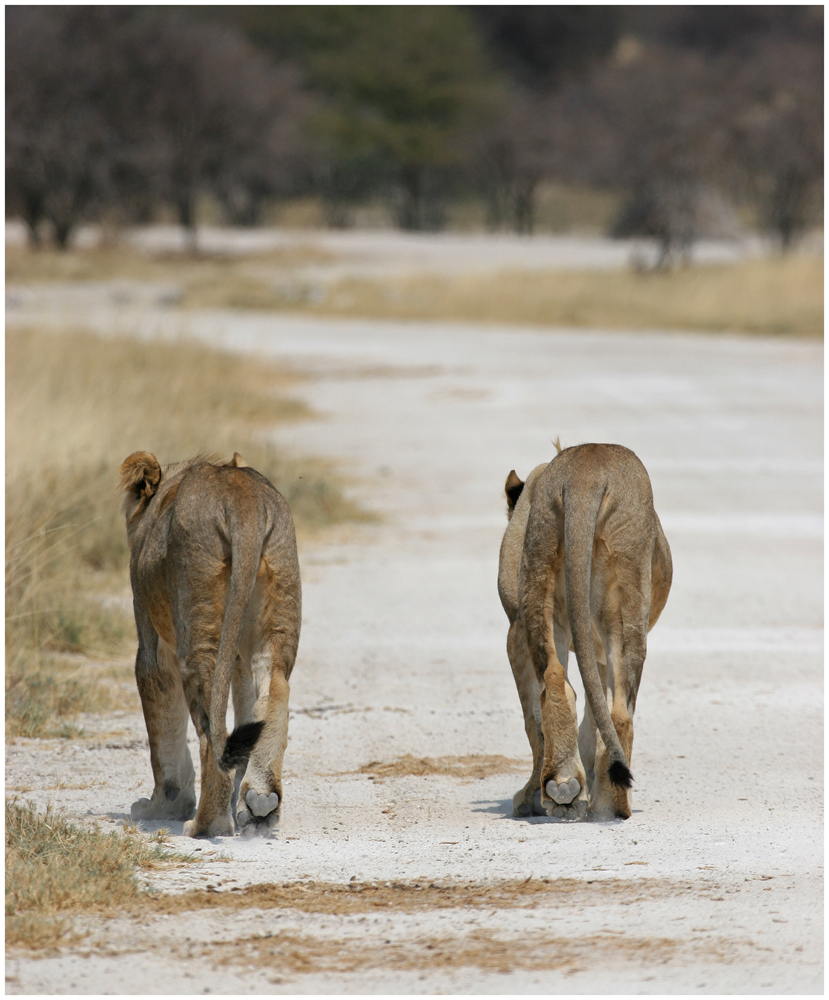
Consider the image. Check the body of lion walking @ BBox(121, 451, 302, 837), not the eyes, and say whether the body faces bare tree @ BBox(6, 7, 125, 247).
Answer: yes

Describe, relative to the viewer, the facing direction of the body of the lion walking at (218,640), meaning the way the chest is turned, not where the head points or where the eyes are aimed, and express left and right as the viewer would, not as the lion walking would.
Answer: facing away from the viewer

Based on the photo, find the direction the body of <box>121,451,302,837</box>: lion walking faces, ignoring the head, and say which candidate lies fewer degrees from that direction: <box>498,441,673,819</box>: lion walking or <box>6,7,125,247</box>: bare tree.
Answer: the bare tree

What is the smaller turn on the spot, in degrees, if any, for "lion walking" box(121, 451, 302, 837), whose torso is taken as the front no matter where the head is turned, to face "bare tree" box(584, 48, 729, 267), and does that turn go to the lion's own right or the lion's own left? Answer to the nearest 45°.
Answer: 0° — it already faces it

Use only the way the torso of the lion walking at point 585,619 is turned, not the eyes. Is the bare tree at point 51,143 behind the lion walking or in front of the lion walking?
in front

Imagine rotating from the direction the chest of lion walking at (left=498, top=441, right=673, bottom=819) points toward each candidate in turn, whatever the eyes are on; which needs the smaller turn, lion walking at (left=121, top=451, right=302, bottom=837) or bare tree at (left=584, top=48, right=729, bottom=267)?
the bare tree

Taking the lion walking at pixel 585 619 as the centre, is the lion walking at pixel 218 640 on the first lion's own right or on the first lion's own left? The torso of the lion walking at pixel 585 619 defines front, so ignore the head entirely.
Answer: on the first lion's own left

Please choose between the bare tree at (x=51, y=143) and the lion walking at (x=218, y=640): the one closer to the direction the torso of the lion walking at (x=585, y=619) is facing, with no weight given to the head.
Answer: the bare tree

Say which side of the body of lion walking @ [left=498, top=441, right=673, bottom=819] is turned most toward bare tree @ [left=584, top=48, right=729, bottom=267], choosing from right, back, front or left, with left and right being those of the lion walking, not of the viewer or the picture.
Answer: front

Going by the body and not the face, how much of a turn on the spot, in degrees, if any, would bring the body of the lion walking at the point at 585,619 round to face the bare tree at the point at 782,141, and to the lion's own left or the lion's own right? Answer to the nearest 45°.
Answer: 0° — it already faces it

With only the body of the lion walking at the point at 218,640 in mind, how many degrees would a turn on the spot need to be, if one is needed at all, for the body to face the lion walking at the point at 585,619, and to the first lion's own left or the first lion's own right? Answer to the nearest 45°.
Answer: approximately 90° to the first lion's own right

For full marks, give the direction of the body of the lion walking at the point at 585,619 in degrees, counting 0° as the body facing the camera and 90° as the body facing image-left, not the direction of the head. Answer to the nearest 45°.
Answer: approximately 180°

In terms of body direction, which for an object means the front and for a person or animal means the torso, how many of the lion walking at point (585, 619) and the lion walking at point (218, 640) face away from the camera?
2
